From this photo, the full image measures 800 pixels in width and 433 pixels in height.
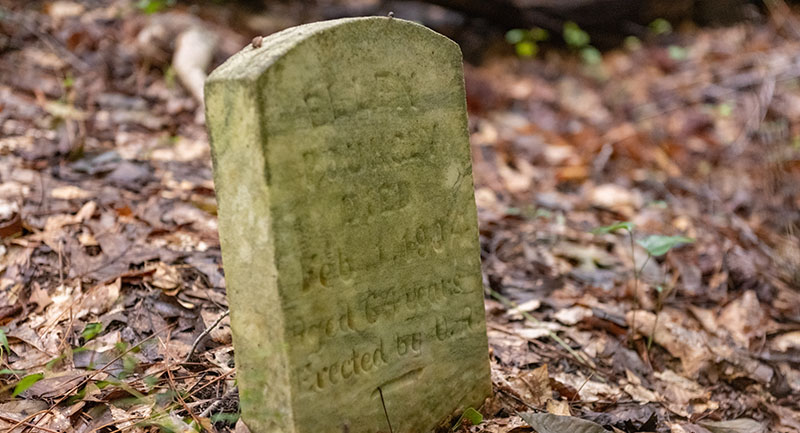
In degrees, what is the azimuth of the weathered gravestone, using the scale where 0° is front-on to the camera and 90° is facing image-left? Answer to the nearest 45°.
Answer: approximately 315°

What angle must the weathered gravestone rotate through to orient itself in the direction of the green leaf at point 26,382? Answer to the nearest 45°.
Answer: approximately 135° to its right
